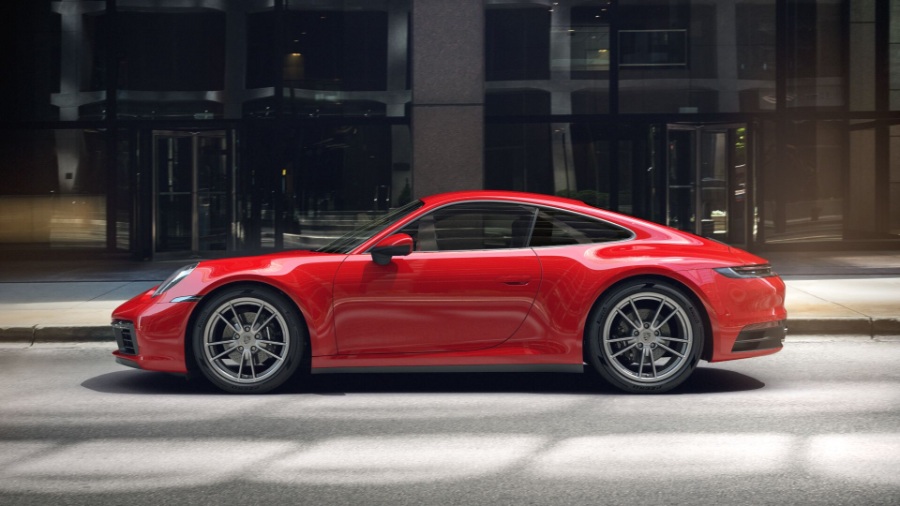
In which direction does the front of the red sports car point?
to the viewer's left
